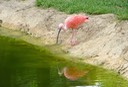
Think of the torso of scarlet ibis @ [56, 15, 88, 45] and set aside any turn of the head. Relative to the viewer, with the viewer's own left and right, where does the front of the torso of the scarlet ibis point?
facing to the left of the viewer
